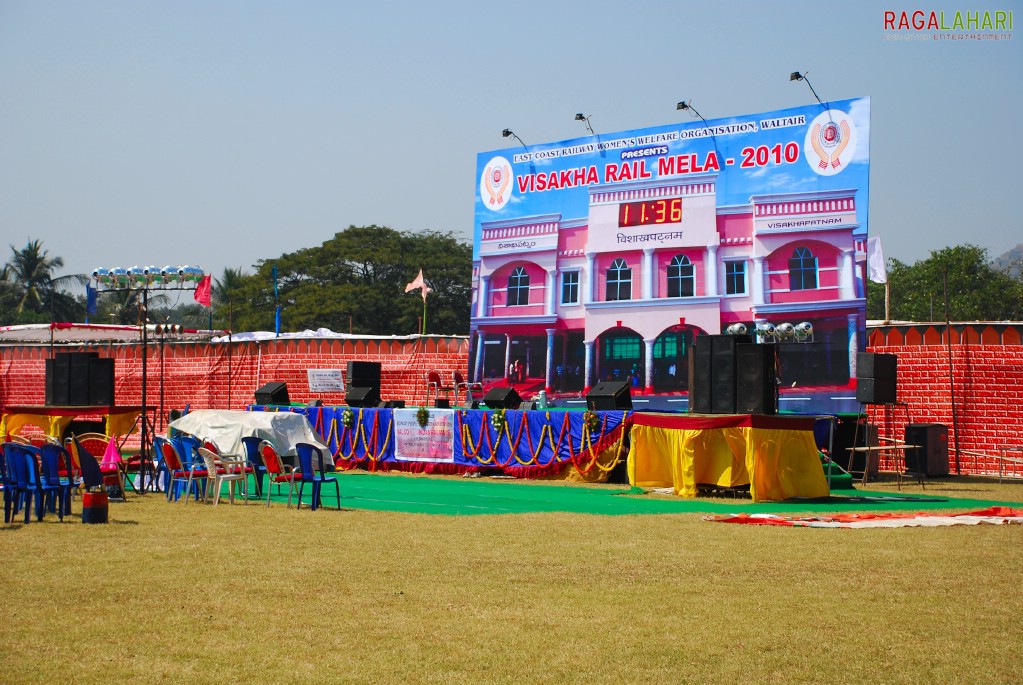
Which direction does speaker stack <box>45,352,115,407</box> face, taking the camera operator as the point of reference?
facing the viewer

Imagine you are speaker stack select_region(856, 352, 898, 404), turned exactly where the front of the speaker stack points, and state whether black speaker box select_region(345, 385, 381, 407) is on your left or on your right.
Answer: on your right

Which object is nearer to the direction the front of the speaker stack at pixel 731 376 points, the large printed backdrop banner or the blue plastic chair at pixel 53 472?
the blue plastic chair

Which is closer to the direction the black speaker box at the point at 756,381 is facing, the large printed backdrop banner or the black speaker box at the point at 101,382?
the black speaker box

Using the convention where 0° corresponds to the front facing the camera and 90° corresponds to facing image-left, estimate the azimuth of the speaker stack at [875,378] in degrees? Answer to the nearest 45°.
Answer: approximately 45°

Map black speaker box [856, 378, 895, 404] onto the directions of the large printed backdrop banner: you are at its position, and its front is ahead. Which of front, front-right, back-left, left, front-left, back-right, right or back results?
left

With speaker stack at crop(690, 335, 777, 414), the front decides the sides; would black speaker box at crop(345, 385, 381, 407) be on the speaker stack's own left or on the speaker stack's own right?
on the speaker stack's own right

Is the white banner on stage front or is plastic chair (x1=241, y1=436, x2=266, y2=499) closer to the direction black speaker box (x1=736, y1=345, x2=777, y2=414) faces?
the plastic chair

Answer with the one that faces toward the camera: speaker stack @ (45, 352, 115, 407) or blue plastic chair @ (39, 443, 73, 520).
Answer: the speaker stack

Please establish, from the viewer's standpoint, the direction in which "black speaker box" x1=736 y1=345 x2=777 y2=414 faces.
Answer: facing the viewer and to the left of the viewer

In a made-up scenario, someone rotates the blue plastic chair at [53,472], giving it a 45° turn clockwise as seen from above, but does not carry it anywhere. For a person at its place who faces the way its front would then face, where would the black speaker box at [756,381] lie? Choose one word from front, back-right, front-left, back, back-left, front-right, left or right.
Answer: front

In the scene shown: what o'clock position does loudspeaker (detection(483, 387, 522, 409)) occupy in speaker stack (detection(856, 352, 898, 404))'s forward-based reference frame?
The loudspeaker is roughly at 2 o'clock from the speaker stack.

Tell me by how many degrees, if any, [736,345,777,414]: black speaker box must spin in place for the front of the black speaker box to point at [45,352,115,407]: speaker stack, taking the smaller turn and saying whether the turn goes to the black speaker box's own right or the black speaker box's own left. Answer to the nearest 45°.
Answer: approximately 45° to the black speaker box's own right

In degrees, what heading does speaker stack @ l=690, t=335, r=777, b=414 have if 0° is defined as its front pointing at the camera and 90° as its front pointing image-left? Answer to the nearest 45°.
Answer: approximately 45°

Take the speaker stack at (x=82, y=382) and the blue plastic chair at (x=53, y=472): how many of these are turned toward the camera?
1

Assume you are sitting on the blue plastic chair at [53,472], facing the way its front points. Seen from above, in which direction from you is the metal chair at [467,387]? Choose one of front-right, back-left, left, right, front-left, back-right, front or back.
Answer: front

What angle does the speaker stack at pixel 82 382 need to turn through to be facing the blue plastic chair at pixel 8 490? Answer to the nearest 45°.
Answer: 0° — it already faces it

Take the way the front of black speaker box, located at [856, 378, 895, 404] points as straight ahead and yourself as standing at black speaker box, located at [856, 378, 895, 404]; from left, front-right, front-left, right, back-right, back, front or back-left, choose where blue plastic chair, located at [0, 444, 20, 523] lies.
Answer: front
